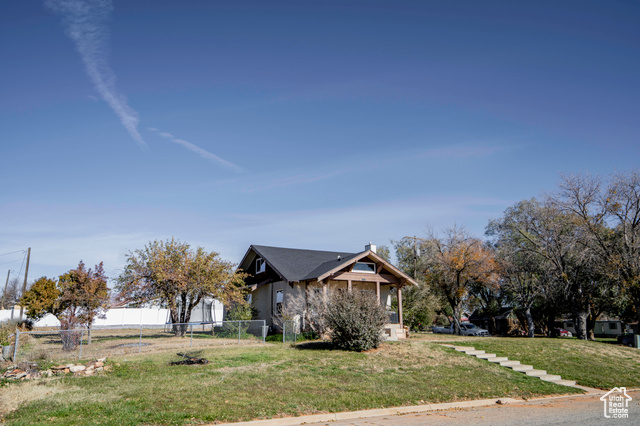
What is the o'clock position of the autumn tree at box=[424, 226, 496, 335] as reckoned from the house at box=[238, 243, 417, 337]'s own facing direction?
The autumn tree is roughly at 9 o'clock from the house.

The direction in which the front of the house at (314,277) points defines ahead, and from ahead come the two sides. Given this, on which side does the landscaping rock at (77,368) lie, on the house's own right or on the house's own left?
on the house's own right

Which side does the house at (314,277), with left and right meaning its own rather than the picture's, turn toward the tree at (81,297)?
right

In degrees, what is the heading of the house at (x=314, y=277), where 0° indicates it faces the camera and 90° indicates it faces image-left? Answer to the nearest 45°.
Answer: approximately 315°

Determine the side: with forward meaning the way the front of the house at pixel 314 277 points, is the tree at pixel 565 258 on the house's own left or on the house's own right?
on the house's own left

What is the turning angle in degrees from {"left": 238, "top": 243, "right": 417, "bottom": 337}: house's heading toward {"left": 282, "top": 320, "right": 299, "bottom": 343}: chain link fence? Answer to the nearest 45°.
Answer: approximately 45° to its right

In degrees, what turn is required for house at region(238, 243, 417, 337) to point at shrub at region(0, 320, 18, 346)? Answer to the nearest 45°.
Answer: approximately 90° to its right

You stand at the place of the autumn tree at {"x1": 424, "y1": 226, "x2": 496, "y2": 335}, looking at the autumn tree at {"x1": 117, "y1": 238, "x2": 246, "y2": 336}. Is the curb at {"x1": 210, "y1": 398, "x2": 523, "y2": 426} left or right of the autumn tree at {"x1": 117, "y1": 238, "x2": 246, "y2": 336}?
left

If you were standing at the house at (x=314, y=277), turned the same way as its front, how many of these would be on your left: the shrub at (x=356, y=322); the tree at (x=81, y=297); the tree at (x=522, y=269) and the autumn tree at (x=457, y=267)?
2

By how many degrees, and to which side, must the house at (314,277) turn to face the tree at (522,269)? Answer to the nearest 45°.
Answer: approximately 90° to its left
